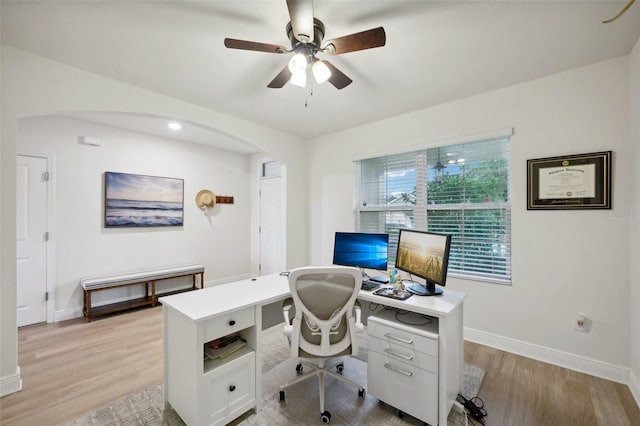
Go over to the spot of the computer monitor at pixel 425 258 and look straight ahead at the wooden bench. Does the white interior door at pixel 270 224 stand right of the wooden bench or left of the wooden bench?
right

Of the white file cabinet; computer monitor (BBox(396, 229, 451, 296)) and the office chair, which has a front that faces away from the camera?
the office chair

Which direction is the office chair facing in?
away from the camera

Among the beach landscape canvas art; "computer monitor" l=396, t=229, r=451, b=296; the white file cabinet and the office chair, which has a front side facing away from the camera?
the office chair

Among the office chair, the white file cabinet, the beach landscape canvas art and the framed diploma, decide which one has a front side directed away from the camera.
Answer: the office chair

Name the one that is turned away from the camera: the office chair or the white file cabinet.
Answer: the office chair

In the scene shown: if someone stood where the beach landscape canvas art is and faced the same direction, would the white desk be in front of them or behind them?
in front

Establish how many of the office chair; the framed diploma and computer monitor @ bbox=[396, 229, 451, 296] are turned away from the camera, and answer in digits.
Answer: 1

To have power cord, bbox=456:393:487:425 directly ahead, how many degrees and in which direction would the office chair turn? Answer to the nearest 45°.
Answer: approximately 90° to its right

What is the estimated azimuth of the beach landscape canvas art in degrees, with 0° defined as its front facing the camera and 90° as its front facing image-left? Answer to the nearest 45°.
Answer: approximately 315°
